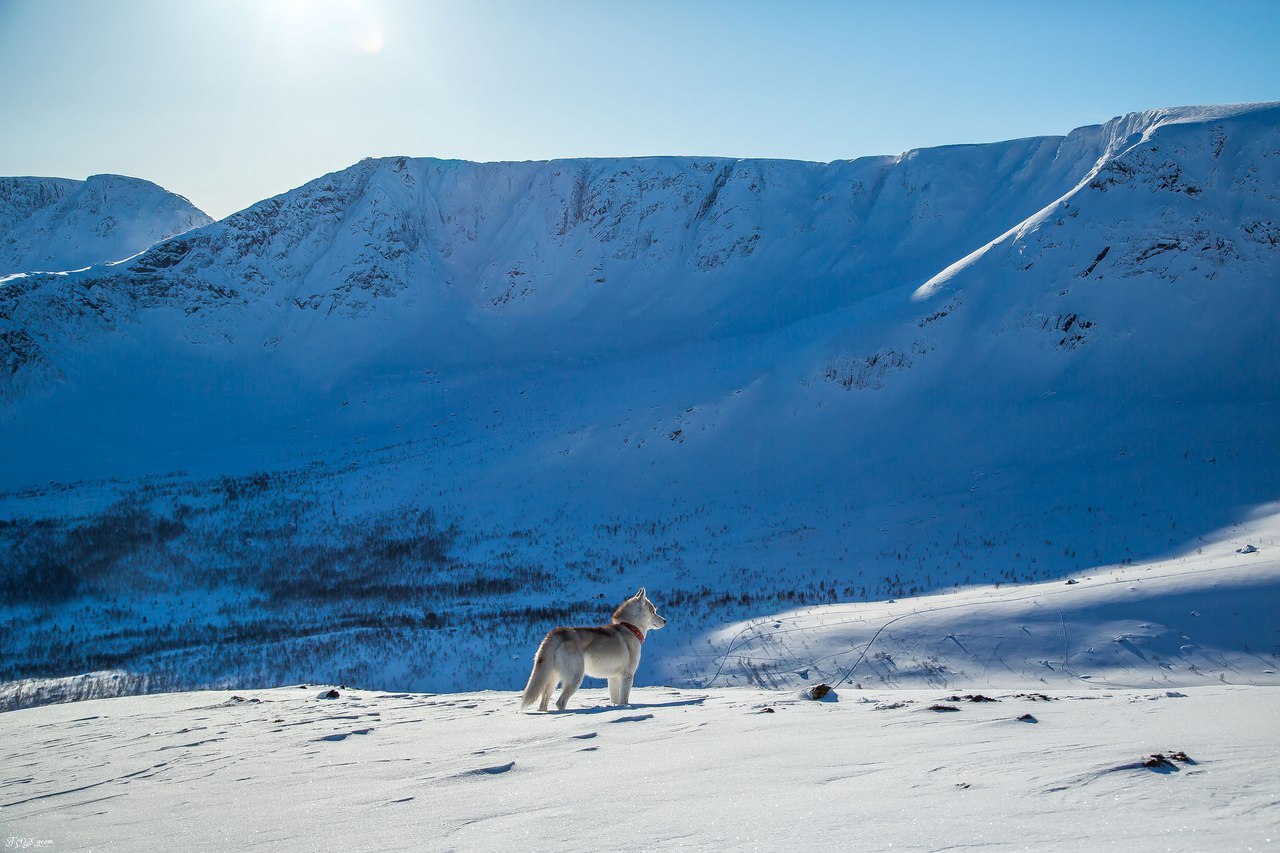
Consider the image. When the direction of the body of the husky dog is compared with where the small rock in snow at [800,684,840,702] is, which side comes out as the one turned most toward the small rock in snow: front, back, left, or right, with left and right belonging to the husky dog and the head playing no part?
front

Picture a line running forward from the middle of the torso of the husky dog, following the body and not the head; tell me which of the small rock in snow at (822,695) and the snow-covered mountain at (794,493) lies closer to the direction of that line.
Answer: the small rock in snow

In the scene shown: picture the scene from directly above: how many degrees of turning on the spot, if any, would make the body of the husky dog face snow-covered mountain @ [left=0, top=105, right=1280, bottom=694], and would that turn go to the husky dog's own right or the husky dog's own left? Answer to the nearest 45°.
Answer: approximately 90° to the husky dog's own left

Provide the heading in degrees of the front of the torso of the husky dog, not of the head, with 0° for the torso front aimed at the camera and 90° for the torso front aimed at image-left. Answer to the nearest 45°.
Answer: approximately 270°
